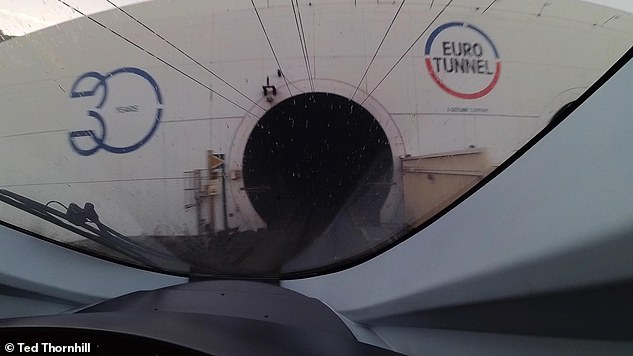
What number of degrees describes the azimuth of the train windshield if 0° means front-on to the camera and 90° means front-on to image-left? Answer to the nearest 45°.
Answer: approximately 180°
